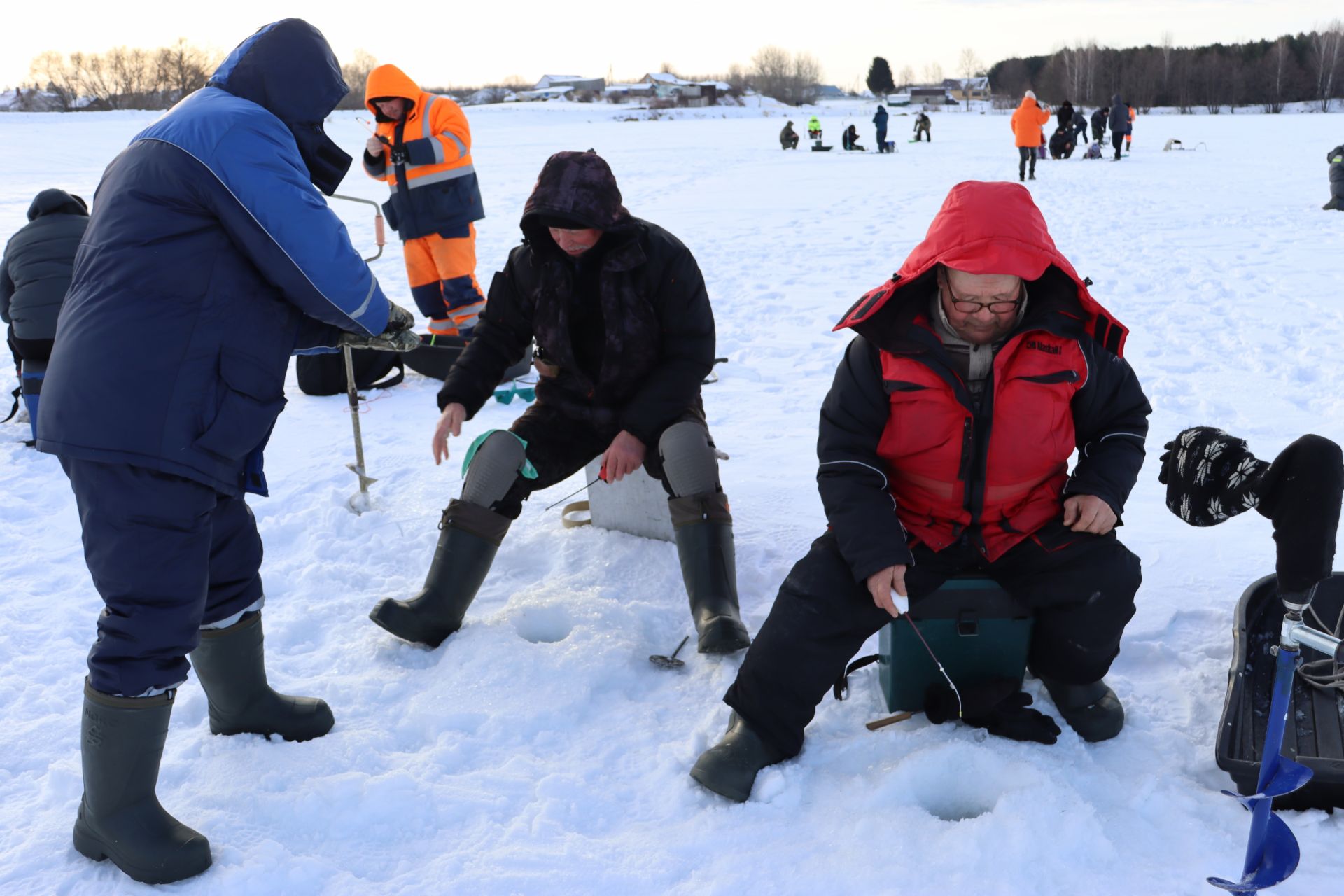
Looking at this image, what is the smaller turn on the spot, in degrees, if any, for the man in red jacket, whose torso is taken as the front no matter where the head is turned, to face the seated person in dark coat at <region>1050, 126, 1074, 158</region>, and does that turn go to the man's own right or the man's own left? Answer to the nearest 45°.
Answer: approximately 180°

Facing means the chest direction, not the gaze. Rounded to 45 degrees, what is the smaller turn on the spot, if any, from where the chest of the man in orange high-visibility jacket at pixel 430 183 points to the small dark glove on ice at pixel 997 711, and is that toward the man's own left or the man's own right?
approximately 45° to the man's own left

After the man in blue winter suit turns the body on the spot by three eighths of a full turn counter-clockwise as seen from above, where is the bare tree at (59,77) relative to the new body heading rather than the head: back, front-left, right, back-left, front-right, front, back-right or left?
front-right

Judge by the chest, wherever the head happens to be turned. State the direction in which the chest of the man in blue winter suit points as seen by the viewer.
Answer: to the viewer's right

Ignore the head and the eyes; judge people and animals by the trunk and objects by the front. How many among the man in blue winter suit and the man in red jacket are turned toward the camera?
1

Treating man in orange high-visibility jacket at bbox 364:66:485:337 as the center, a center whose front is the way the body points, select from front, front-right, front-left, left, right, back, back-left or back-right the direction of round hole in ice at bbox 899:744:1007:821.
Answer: front-left

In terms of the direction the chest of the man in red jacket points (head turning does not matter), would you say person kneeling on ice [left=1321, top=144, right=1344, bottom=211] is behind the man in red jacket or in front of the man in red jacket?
behind

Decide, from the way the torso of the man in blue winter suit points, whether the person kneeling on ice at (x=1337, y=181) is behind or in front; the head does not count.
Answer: in front
